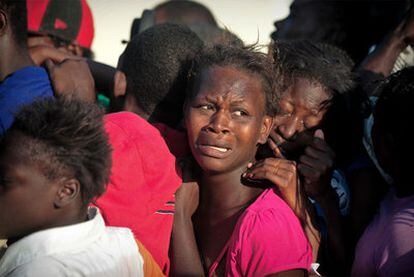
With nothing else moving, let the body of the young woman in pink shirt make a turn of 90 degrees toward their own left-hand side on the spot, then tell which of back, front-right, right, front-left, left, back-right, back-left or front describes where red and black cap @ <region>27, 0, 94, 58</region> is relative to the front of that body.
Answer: back

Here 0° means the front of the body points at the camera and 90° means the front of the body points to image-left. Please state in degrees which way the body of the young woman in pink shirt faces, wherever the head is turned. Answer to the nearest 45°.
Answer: approximately 45°
